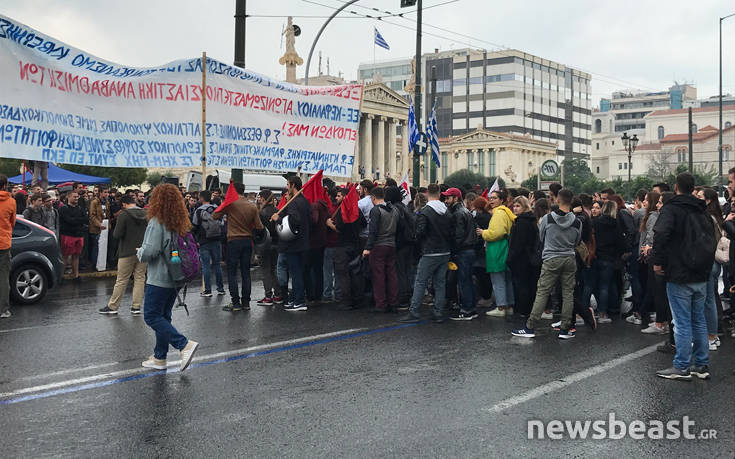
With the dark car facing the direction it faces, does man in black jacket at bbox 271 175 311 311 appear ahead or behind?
behind

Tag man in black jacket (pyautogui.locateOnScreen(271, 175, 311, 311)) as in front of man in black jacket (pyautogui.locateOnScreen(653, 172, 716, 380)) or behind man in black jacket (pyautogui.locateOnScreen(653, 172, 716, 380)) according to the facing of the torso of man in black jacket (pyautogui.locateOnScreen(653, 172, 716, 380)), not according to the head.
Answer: in front

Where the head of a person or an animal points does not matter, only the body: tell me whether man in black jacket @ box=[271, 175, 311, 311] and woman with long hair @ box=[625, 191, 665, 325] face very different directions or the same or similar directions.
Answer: same or similar directions

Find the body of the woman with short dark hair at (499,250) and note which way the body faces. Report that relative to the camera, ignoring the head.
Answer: to the viewer's left

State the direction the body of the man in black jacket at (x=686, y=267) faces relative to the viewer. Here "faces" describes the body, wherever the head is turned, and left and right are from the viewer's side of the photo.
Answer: facing away from the viewer and to the left of the viewer

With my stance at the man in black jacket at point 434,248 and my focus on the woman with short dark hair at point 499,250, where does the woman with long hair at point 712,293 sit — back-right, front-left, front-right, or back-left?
front-right

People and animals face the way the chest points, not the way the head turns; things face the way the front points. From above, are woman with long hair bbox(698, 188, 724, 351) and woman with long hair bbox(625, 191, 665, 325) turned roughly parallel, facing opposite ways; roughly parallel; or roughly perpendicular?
roughly parallel

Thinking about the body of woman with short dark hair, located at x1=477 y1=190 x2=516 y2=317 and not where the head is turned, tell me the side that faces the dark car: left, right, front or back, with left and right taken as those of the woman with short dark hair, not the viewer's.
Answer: front

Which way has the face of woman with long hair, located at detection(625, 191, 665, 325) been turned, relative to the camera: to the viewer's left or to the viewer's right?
to the viewer's left
